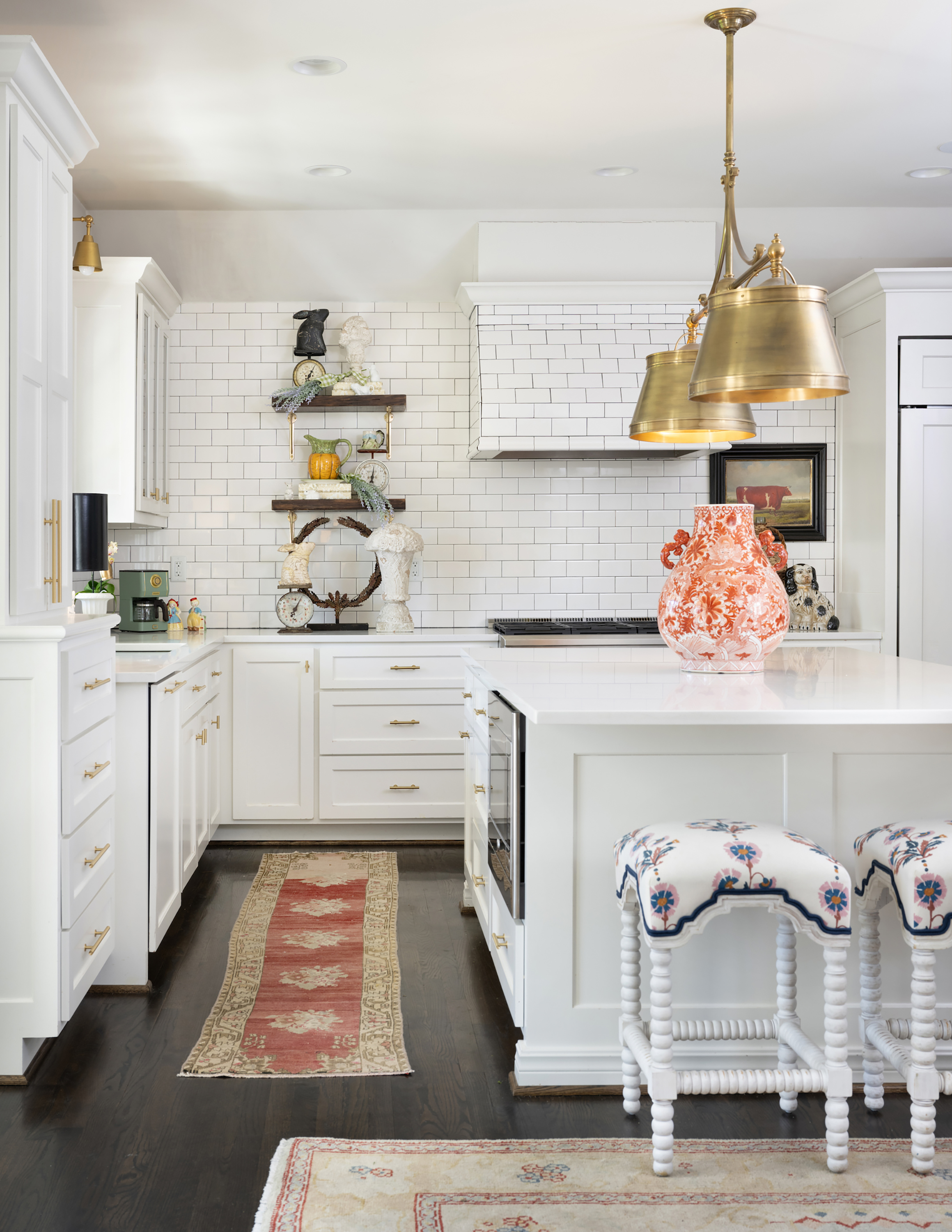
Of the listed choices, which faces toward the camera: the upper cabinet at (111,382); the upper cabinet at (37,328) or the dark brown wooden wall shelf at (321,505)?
the dark brown wooden wall shelf

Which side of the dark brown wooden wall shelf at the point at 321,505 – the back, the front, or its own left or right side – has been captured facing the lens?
front

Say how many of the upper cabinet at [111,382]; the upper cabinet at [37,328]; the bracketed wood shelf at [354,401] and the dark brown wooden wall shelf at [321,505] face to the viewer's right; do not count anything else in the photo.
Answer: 2

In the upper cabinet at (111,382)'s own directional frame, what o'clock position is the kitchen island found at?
The kitchen island is roughly at 2 o'clock from the upper cabinet.

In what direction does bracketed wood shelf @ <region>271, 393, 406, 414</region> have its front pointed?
toward the camera

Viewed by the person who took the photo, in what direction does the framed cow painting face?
facing the viewer

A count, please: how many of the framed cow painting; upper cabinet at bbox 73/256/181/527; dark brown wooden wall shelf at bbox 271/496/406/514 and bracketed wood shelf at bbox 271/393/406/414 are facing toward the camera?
3

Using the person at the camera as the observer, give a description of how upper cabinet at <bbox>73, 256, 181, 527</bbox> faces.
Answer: facing to the right of the viewer

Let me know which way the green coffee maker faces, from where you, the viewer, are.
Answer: facing the viewer and to the right of the viewer

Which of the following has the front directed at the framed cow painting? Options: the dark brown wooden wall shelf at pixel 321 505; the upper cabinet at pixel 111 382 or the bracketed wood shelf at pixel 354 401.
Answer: the upper cabinet

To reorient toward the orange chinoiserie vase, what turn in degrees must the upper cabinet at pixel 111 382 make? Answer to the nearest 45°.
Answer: approximately 45° to its right

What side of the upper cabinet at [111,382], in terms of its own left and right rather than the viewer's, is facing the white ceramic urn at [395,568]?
front

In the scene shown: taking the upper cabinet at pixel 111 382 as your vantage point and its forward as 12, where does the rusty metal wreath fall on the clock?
The rusty metal wreath is roughly at 11 o'clock from the upper cabinet.

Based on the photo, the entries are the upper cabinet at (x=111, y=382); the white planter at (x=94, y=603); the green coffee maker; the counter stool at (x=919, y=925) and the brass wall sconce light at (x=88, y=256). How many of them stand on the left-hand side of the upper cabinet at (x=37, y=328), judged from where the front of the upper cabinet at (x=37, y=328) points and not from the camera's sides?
4

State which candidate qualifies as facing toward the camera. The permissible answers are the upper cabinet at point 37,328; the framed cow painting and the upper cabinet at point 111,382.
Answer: the framed cow painting

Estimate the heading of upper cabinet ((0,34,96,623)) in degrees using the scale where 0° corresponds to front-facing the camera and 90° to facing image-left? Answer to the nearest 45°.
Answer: approximately 270°
